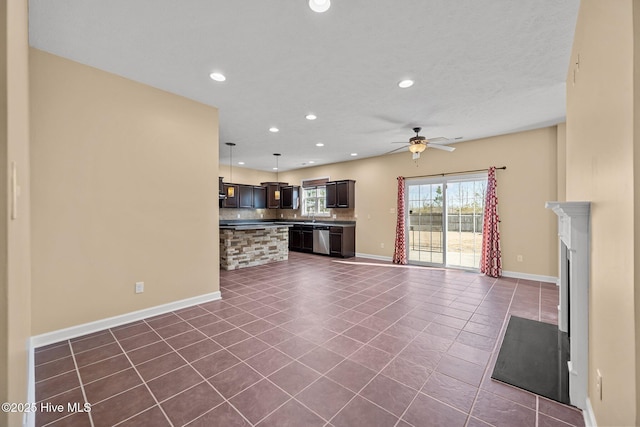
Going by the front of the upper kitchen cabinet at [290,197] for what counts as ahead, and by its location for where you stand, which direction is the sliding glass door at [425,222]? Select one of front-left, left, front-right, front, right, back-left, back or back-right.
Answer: left

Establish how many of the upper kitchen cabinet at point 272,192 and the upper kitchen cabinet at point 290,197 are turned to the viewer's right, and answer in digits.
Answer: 0

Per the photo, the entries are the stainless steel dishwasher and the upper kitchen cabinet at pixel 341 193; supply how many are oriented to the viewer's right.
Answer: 0

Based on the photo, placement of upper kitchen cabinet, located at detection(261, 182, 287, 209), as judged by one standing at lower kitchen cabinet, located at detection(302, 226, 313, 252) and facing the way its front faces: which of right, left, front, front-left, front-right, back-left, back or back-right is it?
right

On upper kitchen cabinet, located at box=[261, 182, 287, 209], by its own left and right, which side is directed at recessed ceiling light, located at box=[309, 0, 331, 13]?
front

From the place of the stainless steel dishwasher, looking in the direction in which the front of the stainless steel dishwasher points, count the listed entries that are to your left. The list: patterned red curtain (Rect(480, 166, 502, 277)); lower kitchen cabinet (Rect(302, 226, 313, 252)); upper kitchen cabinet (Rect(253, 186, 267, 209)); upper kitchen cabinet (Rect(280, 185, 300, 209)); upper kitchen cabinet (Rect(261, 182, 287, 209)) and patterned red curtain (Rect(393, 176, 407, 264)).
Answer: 2

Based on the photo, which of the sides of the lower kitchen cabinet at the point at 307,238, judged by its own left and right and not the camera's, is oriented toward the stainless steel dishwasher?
left

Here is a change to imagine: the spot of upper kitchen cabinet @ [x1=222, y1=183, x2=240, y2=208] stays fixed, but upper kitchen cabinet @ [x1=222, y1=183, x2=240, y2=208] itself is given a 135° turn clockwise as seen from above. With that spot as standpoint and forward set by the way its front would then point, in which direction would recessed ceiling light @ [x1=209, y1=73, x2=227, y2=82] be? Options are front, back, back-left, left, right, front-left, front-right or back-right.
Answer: left

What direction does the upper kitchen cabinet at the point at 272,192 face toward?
toward the camera

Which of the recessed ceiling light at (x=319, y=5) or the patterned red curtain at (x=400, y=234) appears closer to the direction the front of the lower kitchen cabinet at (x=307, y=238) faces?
the recessed ceiling light

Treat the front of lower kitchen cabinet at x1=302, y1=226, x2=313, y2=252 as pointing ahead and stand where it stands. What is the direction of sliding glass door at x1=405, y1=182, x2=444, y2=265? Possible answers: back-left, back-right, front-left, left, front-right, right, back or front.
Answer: left

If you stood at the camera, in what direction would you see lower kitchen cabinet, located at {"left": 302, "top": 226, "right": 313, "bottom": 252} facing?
facing the viewer and to the left of the viewer
